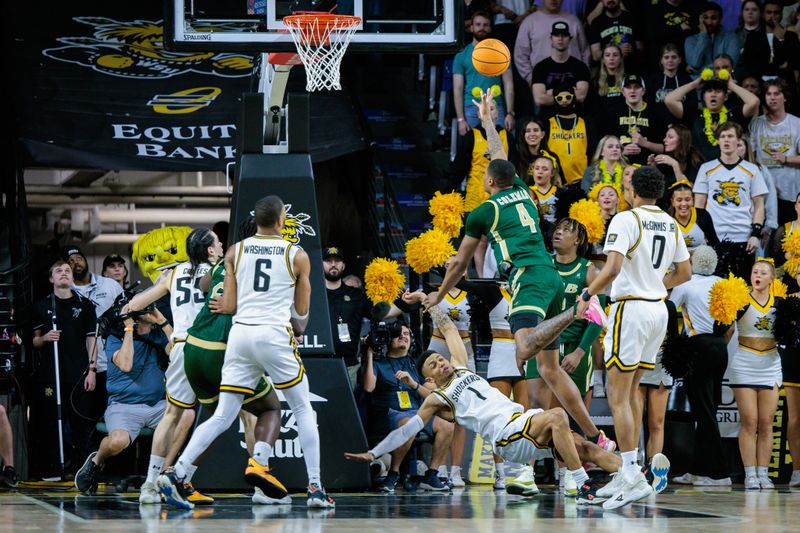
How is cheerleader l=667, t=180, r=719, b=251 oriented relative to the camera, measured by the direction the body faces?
toward the camera

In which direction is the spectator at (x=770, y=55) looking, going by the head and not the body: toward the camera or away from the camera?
toward the camera

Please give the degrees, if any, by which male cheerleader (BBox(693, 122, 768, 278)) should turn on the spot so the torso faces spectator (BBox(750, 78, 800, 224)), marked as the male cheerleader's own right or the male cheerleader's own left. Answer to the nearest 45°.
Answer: approximately 135° to the male cheerleader's own left

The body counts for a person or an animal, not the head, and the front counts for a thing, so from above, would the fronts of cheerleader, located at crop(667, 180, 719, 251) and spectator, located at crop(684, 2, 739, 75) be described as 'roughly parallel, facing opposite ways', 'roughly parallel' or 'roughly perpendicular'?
roughly parallel

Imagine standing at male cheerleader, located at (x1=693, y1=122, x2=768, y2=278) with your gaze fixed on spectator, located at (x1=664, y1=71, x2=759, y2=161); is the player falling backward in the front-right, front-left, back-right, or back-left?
back-left

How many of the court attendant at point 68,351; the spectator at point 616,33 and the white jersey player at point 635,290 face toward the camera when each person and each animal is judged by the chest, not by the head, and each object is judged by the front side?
2

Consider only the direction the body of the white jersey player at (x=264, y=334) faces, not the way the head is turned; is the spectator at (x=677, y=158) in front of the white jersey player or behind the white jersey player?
in front

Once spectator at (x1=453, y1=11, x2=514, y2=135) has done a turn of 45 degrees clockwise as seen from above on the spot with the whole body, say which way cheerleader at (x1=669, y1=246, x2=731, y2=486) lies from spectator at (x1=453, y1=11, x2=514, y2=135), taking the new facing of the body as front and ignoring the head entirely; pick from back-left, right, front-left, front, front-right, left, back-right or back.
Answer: left

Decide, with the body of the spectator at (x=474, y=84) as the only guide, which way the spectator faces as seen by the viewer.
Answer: toward the camera

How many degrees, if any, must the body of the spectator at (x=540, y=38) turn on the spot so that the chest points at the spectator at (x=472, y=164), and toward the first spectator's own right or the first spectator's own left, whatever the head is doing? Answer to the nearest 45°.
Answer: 0° — they already face them

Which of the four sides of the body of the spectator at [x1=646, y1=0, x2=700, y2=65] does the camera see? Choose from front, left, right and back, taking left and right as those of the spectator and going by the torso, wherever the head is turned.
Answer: front

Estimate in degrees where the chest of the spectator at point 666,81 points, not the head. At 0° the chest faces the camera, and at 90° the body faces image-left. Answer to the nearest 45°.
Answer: approximately 0°

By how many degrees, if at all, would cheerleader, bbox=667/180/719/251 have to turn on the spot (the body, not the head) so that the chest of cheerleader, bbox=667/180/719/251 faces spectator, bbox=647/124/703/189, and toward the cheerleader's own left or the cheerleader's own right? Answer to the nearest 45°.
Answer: approximately 180°

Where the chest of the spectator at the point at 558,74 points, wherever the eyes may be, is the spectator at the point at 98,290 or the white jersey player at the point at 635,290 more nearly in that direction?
the white jersey player

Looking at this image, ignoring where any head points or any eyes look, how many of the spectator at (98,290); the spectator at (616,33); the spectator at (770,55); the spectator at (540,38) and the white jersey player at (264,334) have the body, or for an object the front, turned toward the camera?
4

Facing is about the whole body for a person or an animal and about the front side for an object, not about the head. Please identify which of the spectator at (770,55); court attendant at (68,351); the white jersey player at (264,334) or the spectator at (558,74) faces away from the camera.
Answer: the white jersey player

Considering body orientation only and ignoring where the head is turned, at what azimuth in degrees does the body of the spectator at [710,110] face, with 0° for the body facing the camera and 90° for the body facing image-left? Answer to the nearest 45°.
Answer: approximately 0°

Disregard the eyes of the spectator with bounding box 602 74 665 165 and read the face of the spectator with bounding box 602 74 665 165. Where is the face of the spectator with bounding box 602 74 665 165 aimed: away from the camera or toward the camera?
toward the camera

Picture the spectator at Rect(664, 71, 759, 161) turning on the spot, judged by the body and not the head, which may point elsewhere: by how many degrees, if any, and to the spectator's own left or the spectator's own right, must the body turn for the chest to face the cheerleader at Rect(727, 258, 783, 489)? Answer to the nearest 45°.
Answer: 0° — they already face them

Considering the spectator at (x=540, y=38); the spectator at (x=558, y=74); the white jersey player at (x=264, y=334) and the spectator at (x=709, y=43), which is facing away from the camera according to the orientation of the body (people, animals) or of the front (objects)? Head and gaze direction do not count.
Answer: the white jersey player
